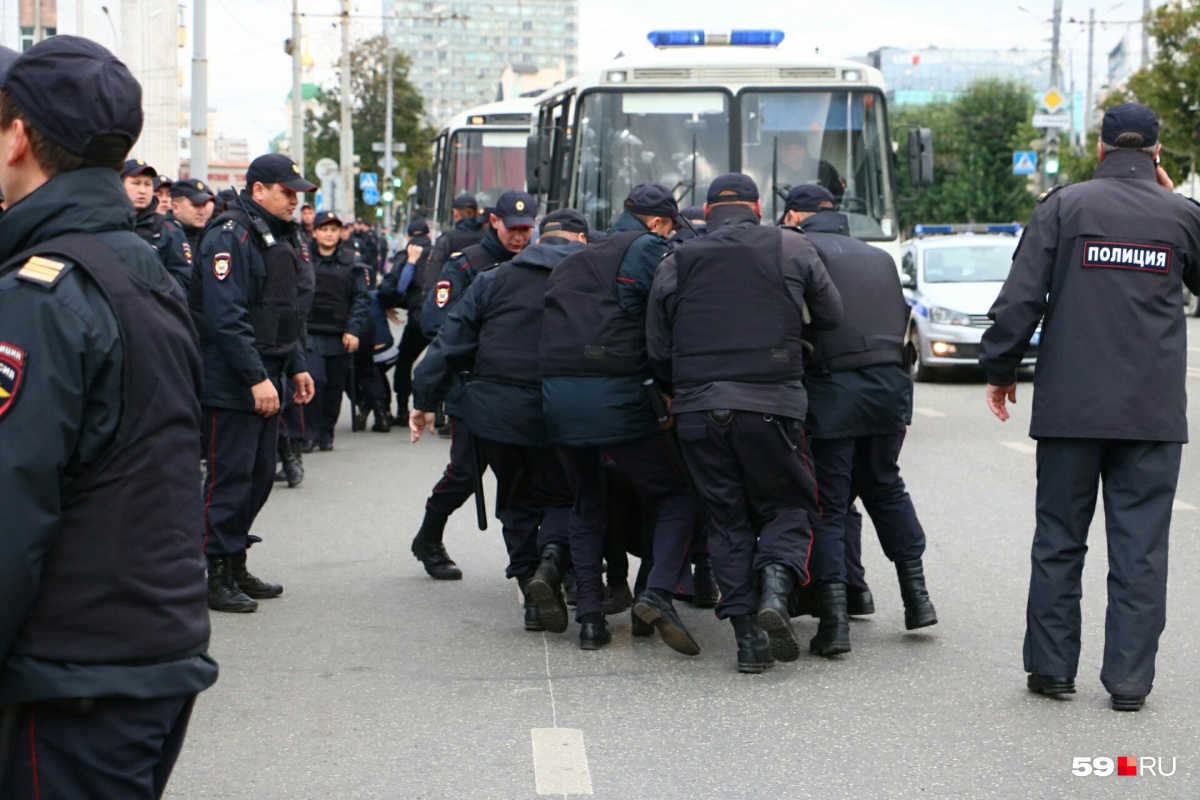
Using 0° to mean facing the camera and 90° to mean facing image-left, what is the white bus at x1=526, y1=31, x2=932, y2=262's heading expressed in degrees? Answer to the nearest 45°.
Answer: approximately 0°

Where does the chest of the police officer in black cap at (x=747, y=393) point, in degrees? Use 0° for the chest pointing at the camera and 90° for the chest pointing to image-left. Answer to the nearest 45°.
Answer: approximately 180°

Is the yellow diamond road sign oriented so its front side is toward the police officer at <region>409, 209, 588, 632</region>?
yes

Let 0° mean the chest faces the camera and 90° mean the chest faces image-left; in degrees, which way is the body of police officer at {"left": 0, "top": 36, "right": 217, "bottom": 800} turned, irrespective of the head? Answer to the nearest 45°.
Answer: approximately 135°

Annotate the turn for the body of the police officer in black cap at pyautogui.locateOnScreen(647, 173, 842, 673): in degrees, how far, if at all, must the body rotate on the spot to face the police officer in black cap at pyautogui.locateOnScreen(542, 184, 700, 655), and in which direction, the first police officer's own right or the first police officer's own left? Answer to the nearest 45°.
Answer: approximately 45° to the first police officer's own left

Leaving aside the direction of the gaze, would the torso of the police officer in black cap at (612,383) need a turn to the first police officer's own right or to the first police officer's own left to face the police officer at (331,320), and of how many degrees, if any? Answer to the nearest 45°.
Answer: approximately 45° to the first police officer's own left

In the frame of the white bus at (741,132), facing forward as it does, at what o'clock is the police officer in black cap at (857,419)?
The police officer in black cap is roughly at 12 o'clock from the white bus.

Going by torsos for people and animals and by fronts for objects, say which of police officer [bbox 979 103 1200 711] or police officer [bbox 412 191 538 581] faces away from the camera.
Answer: police officer [bbox 979 103 1200 711]

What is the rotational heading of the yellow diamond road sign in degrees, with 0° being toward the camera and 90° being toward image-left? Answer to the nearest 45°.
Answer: approximately 0°
